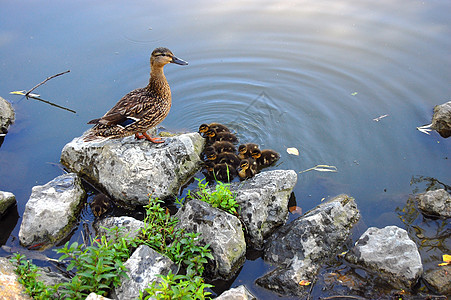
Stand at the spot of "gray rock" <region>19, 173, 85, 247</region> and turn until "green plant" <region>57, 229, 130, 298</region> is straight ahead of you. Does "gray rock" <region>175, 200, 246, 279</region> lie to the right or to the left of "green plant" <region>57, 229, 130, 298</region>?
left

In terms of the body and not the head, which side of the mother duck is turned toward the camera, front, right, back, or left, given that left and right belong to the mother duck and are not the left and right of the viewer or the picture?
right

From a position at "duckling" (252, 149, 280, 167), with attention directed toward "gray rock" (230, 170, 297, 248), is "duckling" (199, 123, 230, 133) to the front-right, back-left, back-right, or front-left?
back-right
